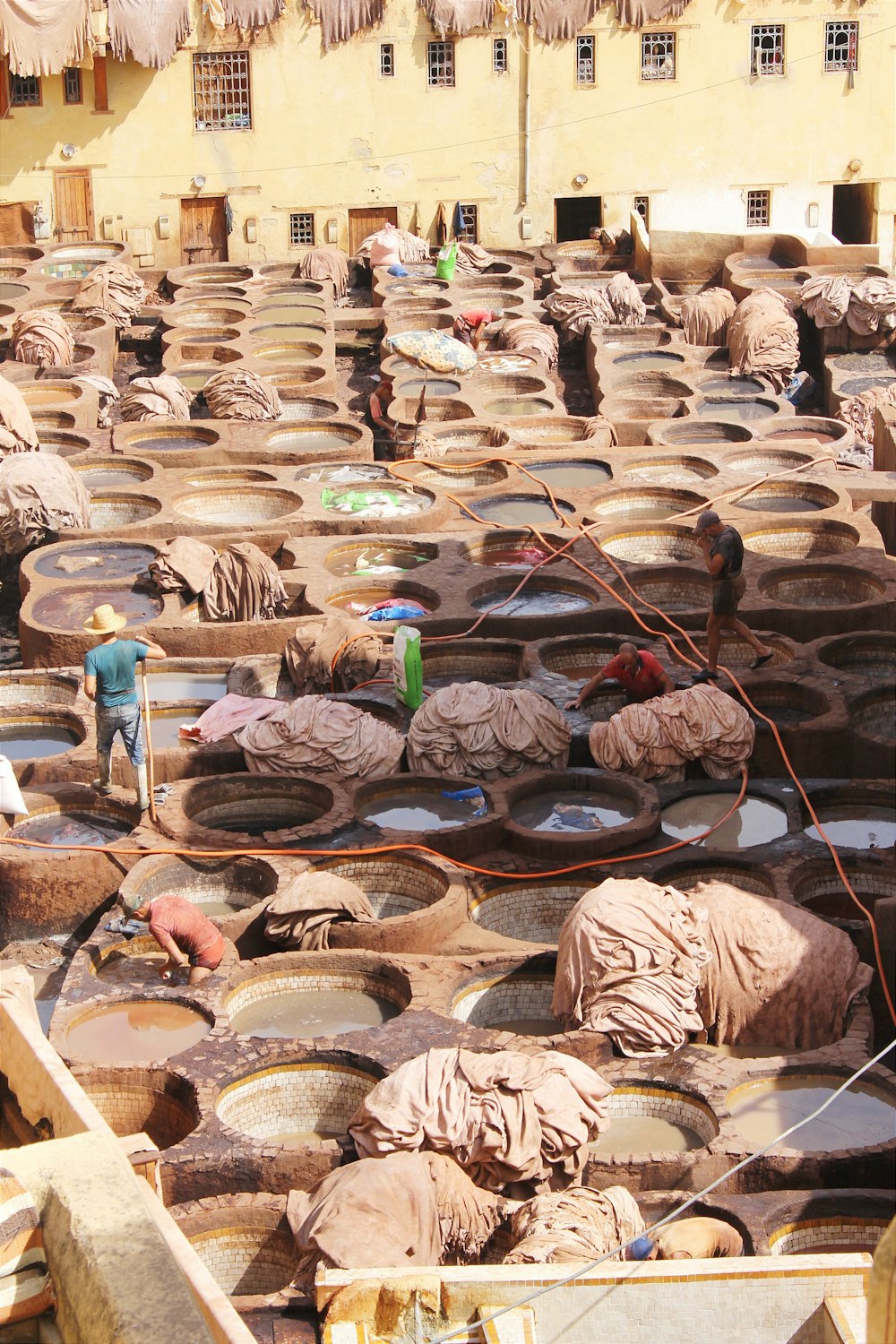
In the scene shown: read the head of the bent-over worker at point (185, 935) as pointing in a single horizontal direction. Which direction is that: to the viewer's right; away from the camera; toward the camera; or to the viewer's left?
to the viewer's left

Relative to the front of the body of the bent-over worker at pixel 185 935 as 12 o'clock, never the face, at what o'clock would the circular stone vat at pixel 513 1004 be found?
The circular stone vat is roughly at 6 o'clock from the bent-over worker.

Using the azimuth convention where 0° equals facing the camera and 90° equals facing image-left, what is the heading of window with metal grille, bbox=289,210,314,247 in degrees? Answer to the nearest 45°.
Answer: approximately 0°

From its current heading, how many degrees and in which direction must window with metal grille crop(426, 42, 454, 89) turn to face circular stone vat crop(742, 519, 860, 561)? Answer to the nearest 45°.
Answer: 0° — it already faces it

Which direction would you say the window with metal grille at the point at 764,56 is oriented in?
toward the camera

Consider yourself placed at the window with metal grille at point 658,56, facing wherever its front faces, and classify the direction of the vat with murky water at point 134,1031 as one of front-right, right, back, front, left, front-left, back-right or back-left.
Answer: front

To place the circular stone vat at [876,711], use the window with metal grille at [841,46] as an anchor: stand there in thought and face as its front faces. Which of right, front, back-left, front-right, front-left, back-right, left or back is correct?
front

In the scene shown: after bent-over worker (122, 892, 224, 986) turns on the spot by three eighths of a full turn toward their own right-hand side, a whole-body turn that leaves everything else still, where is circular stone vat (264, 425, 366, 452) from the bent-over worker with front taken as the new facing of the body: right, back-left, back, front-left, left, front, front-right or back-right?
front-left

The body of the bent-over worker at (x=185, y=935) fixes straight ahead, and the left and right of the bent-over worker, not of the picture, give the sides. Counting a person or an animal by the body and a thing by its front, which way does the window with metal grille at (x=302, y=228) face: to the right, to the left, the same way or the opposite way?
to the left

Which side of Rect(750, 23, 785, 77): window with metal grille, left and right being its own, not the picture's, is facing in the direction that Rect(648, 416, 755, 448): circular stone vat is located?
front

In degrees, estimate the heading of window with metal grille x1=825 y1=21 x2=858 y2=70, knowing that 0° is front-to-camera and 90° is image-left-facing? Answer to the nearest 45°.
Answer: approximately 0°

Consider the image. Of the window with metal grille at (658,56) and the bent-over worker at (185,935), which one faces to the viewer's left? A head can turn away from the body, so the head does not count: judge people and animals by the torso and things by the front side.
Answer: the bent-over worker

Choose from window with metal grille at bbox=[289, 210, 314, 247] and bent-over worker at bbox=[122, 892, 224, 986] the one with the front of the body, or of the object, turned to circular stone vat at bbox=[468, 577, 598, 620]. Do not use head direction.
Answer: the window with metal grille
